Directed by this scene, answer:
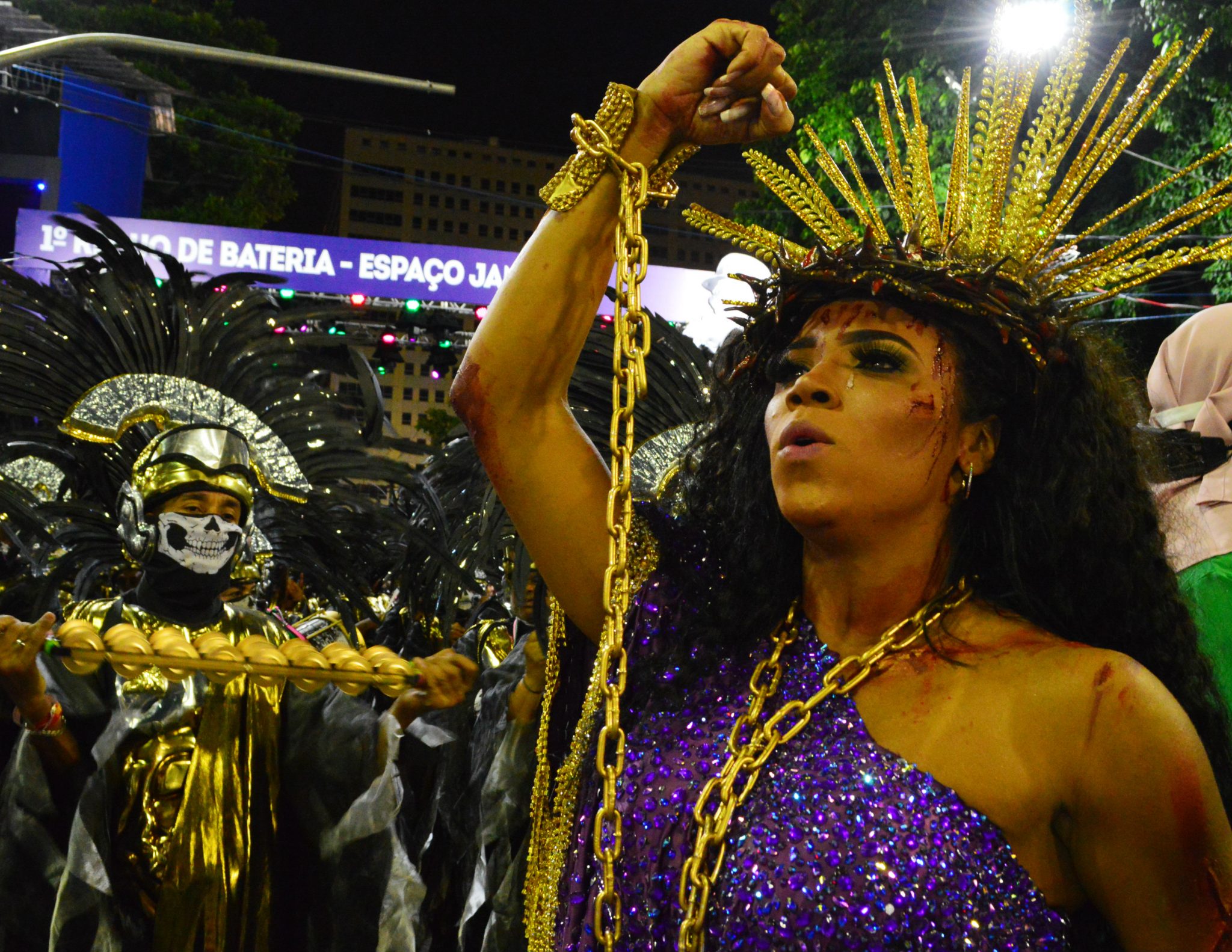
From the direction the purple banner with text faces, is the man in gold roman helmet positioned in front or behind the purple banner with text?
in front

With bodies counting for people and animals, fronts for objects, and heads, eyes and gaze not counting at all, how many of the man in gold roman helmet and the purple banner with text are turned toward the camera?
2

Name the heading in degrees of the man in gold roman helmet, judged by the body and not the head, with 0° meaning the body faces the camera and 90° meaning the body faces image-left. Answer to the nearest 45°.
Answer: approximately 0°

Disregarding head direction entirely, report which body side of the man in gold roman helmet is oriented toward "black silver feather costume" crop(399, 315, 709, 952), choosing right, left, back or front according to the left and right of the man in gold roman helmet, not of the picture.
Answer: left

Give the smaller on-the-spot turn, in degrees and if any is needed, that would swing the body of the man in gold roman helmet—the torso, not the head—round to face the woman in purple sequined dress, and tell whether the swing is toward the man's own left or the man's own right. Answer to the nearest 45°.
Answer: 0° — they already face them

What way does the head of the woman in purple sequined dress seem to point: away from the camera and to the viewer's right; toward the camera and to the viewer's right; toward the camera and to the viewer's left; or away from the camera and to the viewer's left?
toward the camera and to the viewer's left

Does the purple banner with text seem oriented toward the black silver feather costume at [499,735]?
yes

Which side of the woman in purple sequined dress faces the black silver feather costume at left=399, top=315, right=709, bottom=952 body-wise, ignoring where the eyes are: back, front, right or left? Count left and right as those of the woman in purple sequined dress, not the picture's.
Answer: right
